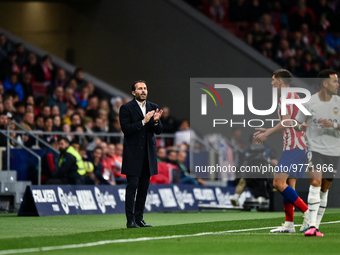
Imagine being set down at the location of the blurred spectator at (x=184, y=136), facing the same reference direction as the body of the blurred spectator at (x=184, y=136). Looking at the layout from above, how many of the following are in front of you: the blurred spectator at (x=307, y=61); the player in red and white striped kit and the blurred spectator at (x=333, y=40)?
1

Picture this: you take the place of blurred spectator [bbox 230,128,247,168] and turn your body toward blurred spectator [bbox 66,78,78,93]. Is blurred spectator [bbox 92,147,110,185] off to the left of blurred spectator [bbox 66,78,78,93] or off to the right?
left

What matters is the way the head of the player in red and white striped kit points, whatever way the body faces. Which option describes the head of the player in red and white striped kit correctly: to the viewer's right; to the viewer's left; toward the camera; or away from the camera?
to the viewer's left

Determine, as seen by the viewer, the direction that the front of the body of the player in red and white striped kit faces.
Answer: to the viewer's left

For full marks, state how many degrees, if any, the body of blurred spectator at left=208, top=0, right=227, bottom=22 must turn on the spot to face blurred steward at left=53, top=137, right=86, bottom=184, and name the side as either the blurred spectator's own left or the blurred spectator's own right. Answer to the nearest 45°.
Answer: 0° — they already face them

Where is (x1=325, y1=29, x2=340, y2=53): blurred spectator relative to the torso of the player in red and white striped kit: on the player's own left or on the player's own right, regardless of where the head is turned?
on the player's own right

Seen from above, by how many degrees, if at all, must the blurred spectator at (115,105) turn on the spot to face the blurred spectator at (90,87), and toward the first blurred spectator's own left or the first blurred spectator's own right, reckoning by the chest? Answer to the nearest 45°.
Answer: approximately 135° to the first blurred spectator's own right
